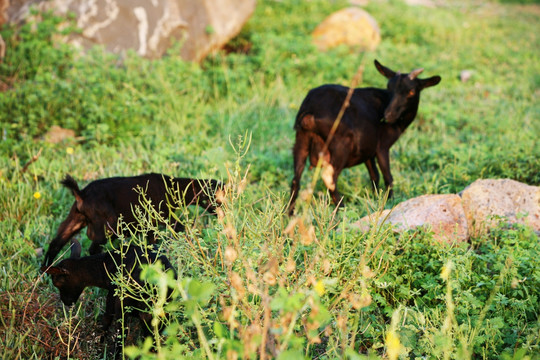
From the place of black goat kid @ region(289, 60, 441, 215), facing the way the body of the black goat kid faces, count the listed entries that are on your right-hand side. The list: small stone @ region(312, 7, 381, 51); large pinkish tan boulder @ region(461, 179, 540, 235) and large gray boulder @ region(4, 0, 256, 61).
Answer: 1

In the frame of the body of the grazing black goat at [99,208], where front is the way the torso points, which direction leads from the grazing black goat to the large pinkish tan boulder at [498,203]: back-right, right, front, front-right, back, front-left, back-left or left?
front

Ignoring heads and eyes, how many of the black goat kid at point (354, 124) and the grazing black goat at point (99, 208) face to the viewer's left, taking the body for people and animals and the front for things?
0

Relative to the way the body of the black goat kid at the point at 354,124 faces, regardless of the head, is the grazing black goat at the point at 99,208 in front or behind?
behind

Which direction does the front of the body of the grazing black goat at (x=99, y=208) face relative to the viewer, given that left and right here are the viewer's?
facing to the right of the viewer

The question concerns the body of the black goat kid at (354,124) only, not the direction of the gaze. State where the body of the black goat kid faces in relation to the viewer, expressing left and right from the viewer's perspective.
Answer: facing away from the viewer and to the right of the viewer

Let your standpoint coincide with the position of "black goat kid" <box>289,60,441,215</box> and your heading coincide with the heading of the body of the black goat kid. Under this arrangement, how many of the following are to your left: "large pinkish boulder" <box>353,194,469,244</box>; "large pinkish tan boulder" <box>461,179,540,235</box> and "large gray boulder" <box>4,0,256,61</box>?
1

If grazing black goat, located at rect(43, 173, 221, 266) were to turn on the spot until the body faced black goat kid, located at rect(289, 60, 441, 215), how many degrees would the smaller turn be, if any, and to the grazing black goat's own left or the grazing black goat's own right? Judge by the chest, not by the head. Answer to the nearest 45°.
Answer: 0° — it already faces it

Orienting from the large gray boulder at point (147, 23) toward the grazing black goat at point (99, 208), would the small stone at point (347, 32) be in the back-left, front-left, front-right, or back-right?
back-left

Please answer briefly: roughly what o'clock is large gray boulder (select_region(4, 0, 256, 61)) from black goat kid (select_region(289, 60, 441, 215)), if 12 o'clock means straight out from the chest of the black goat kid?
The large gray boulder is roughly at 9 o'clock from the black goat kid.

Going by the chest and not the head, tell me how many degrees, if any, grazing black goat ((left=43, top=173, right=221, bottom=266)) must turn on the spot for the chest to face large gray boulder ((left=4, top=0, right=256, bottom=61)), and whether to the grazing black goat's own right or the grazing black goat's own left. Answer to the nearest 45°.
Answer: approximately 90° to the grazing black goat's own left

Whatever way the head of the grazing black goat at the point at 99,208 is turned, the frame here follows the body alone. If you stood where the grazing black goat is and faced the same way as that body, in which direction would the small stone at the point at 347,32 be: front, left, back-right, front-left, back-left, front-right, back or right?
front-left

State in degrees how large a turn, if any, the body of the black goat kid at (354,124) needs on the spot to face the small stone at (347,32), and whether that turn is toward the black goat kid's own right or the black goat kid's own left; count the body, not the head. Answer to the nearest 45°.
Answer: approximately 45° to the black goat kid's own left
